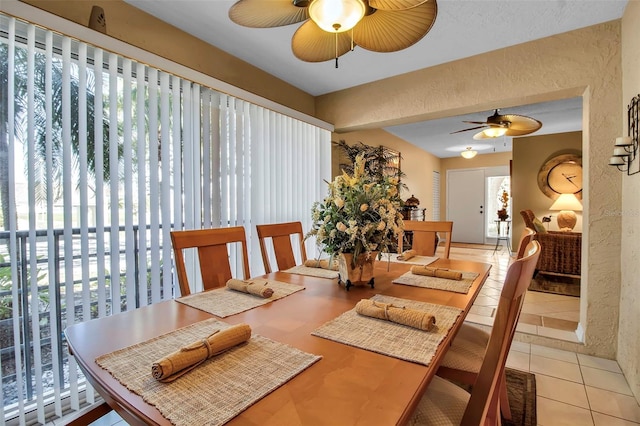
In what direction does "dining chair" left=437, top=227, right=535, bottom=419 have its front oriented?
to the viewer's left

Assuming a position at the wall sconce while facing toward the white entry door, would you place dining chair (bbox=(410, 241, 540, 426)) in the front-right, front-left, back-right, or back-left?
back-left

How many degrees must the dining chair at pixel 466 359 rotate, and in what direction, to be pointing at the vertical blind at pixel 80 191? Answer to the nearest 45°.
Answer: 0° — it already faces it

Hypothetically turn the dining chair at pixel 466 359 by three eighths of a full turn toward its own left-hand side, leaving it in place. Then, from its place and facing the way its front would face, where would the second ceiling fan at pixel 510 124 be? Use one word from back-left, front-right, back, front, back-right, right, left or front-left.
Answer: back-left

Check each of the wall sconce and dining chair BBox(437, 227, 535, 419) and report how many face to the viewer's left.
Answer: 2

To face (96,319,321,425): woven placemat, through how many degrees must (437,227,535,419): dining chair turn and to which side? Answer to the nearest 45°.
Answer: approximately 45° to its left

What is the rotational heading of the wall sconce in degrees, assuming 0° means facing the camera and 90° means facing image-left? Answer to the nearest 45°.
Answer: approximately 90°

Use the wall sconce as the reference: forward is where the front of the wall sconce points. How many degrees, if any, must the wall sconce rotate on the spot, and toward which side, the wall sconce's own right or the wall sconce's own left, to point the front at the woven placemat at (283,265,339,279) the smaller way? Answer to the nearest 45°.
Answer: approximately 45° to the wall sconce's own left
